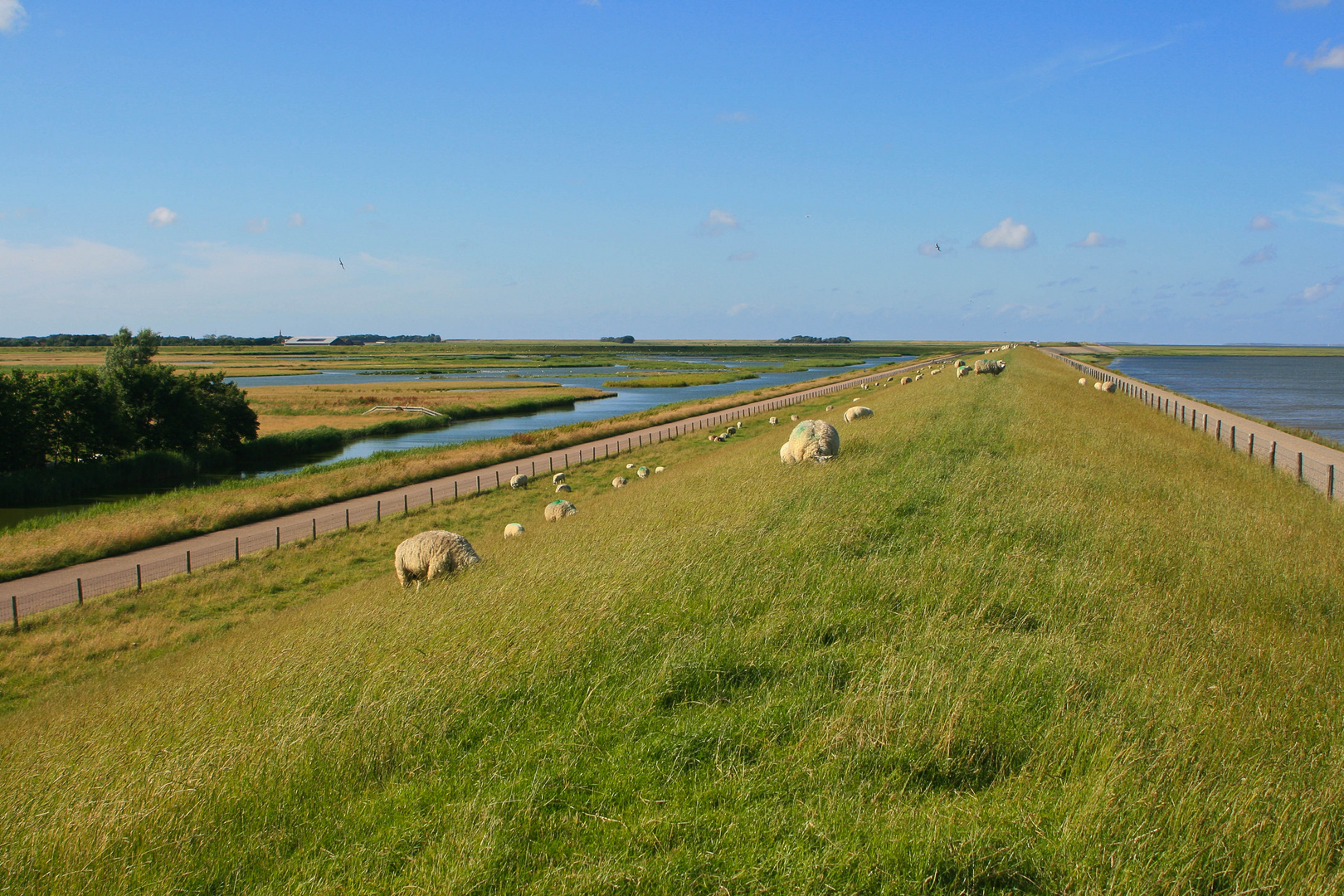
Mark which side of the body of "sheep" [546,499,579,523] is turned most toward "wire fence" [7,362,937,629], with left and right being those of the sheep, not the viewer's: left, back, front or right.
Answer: back

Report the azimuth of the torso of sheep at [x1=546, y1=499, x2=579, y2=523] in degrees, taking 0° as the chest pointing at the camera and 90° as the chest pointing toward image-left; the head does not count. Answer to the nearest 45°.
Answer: approximately 270°

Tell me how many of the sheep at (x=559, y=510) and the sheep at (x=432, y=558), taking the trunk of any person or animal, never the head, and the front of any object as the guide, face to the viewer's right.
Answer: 2

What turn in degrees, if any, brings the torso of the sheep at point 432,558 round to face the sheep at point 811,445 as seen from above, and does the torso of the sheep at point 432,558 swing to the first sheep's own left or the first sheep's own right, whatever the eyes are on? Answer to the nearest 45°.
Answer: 0° — it already faces it

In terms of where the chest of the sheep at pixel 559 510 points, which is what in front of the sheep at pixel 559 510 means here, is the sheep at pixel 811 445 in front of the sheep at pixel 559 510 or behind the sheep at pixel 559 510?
in front

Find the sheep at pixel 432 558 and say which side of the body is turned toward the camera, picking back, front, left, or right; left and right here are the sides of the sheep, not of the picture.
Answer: right

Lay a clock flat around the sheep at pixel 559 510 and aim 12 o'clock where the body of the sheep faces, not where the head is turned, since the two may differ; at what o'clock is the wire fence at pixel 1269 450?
The wire fence is roughly at 12 o'clock from the sheep.

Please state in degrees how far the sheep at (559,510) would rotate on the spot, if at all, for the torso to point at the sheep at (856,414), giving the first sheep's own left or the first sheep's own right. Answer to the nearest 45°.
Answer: approximately 45° to the first sheep's own left
